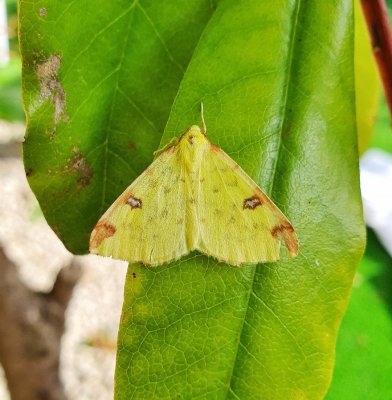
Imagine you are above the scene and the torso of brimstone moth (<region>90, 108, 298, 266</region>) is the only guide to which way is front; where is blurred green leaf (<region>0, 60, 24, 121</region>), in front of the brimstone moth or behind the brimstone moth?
in front

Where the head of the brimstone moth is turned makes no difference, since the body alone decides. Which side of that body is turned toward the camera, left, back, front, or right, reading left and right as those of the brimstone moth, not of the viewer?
back
